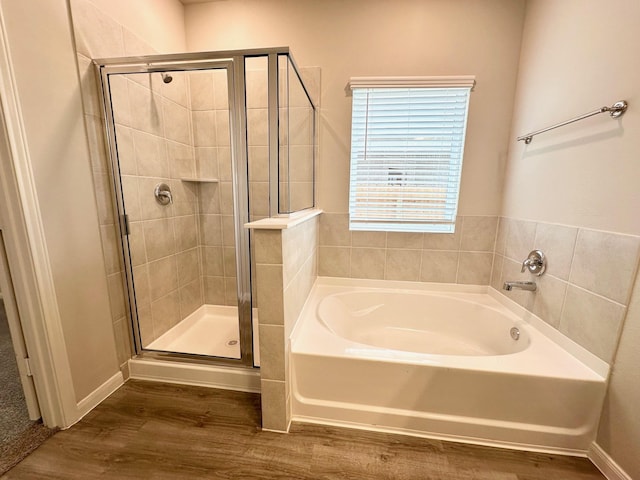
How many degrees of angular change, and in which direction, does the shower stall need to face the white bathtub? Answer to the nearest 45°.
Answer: approximately 45° to its left

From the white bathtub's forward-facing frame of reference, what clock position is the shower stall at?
The shower stall is roughly at 3 o'clock from the white bathtub.

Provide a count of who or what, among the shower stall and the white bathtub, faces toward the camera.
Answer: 2

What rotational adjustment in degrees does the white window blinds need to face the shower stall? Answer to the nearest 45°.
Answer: approximately 45° to its right

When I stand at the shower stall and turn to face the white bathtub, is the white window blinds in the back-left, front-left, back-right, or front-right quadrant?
front-left

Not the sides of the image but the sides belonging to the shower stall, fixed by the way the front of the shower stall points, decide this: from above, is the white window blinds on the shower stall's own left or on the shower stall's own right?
on the shower stall's own left

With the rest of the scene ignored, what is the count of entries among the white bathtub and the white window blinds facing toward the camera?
2

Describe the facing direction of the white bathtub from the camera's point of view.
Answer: facing the viewer

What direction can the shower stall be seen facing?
toward the camera

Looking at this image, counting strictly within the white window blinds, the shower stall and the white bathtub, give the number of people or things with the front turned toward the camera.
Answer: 3

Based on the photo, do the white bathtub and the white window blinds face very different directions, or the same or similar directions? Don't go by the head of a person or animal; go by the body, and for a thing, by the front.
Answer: same or similar directions
